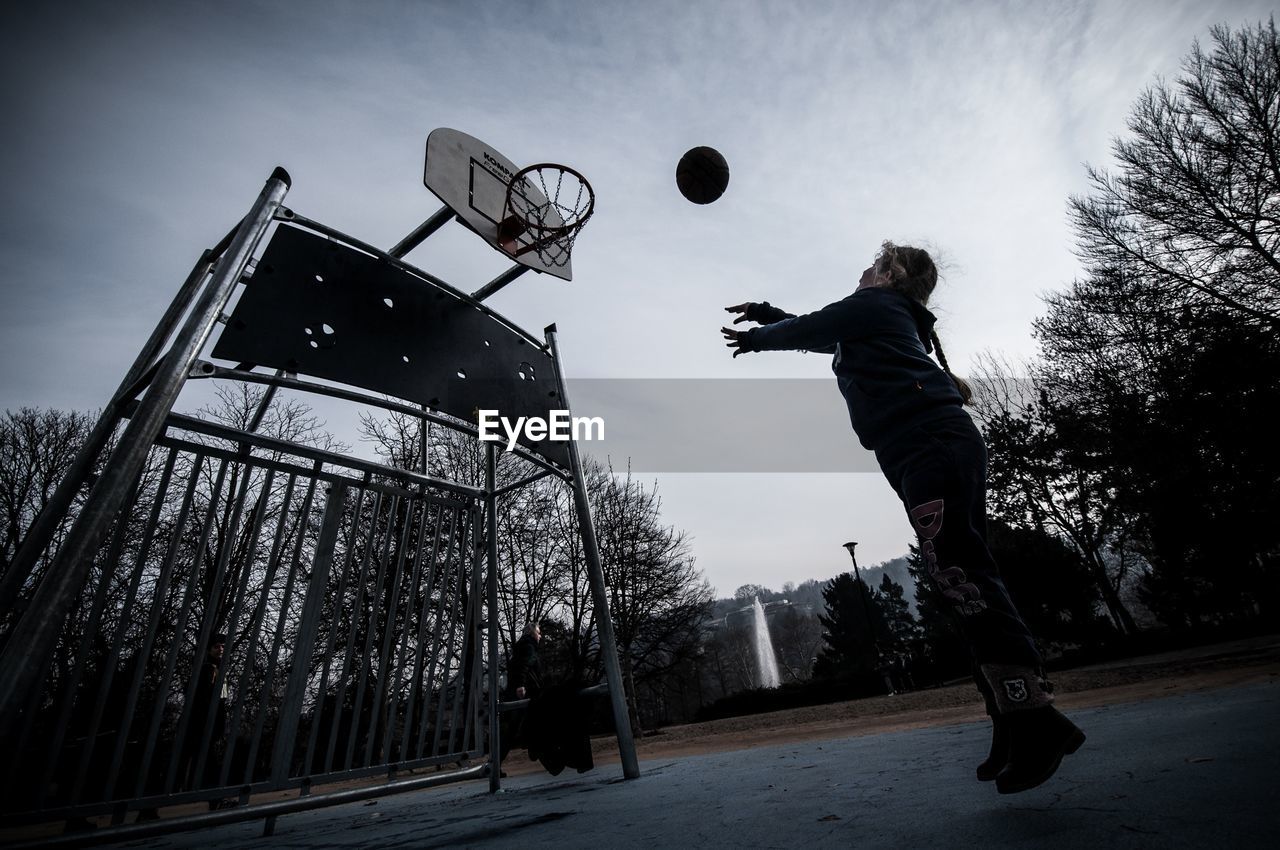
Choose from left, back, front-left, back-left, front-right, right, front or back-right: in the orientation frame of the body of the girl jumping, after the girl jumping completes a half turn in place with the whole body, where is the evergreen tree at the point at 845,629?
left

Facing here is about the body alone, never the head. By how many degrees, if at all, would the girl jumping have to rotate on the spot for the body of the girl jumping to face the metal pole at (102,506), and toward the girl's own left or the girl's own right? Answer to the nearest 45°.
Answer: approximately 45° to the girl's own left

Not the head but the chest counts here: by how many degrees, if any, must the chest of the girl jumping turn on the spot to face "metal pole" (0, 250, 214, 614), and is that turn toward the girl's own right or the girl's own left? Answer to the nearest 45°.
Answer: approximately 45° to the girl's own left

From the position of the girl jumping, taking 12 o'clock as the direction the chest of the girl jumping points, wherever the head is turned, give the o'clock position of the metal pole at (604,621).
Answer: The metal pole is roughly at 1 o'clock from the girl jumping.

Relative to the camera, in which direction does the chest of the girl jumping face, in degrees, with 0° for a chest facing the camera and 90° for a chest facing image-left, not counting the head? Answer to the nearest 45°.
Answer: approximately 90°

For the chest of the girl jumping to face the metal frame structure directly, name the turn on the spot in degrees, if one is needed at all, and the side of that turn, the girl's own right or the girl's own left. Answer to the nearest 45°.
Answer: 0° — they already face it

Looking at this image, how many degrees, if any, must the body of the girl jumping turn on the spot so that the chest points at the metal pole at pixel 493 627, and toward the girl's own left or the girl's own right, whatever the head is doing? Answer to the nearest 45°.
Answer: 0° — they already face it

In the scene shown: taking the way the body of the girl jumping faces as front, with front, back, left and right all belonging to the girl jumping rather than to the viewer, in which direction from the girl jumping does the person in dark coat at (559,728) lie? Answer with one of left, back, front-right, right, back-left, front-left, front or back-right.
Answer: front-right
